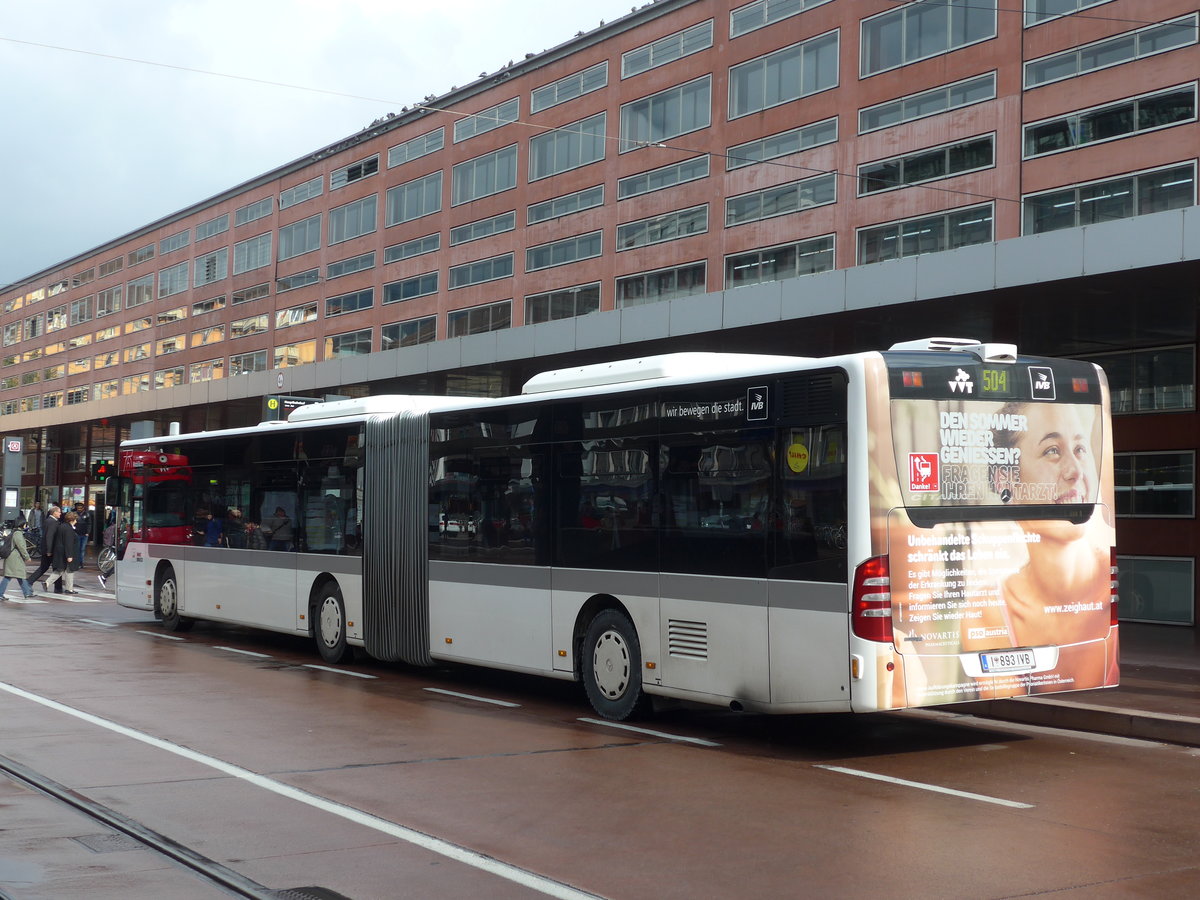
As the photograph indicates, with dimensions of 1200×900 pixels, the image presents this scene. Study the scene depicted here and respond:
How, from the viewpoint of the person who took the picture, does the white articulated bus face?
facing away from the viewer and to the left of the viewer

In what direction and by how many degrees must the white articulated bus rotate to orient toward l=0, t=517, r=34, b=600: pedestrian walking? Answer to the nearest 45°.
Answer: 0° — it already faces them
